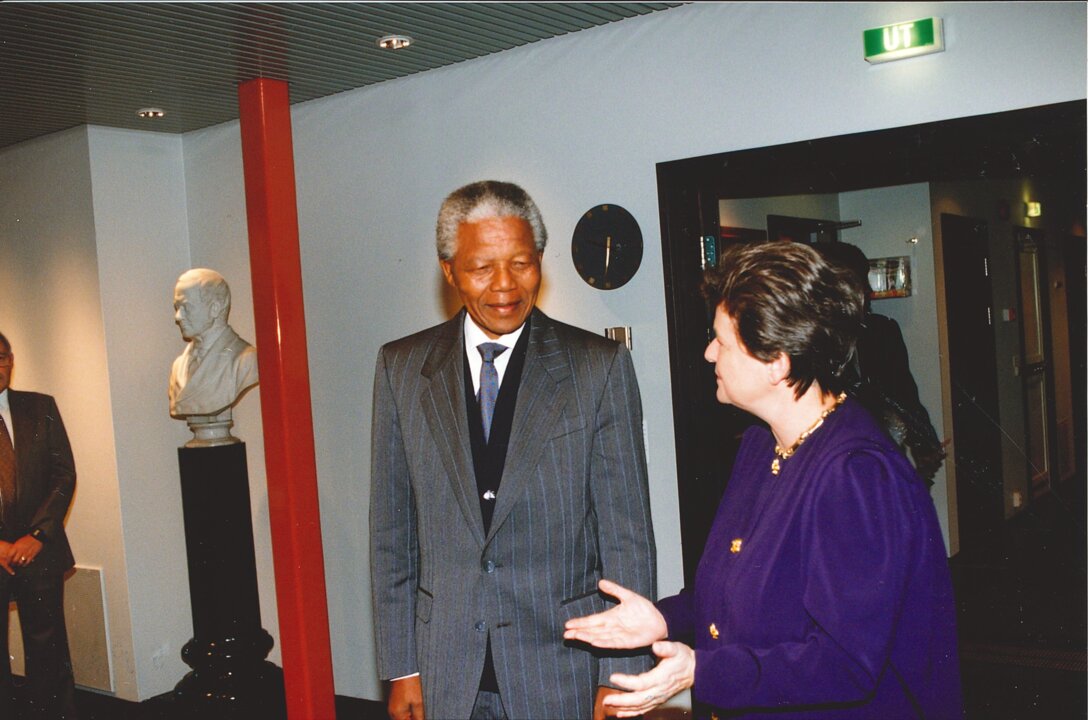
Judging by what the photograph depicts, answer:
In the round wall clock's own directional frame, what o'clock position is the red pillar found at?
The red pillar is roughly at 2 o'clock from the round wall clock.

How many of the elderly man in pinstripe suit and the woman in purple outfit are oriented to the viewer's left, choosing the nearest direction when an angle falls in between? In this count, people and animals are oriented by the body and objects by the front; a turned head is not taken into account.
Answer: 1

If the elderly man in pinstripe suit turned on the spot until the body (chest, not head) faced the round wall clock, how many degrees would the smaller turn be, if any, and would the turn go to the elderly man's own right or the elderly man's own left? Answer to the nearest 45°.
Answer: approximately 180°

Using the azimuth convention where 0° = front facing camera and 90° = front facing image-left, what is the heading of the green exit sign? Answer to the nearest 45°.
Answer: approximately 45°

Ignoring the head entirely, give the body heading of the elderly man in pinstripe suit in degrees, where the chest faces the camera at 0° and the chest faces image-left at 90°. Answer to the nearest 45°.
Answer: approximately 0°

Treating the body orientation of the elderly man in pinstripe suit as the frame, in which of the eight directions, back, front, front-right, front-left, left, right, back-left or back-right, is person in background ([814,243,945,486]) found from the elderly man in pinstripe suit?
back-left

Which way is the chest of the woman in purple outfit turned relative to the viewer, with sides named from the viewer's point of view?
facing to the left of the viewer

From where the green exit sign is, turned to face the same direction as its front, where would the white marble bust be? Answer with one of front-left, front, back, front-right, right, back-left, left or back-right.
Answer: front-right

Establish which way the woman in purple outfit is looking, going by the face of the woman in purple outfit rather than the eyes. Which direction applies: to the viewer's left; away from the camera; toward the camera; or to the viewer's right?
to the viewer's left

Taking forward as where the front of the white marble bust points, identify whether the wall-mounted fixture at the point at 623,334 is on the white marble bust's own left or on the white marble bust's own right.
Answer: on the white marble bust's own left

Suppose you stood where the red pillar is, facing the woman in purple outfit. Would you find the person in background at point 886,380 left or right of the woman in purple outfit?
left

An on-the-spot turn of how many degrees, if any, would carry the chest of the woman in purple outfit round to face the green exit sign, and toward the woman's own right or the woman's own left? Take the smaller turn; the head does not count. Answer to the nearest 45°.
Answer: approximately 90° to the woman's own right
